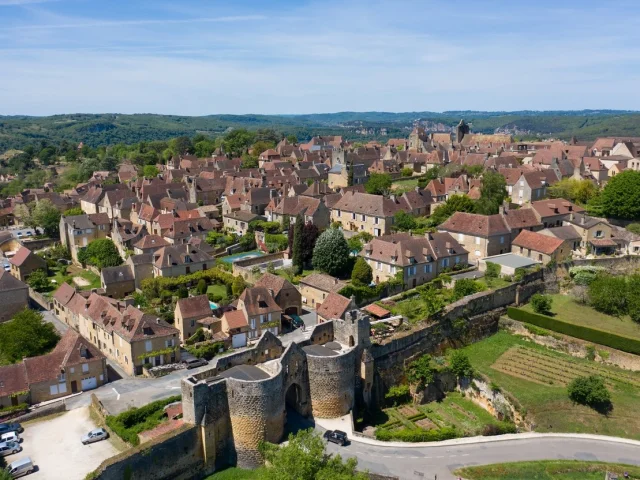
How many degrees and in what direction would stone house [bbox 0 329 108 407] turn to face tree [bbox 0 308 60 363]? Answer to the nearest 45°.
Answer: approximately 135° to its left

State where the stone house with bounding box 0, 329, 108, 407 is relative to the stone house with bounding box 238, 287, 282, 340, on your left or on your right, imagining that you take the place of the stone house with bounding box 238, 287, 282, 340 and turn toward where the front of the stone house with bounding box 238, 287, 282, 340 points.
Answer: on your right

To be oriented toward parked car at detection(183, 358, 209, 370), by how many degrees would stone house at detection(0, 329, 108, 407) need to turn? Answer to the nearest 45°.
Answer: approximately 45° to its left

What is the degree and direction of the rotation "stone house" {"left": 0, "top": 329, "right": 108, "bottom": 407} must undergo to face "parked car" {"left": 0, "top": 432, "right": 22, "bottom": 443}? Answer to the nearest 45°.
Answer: approximately 90° to its right

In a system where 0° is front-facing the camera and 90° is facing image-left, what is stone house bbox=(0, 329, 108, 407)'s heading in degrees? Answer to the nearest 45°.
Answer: approximately 315°

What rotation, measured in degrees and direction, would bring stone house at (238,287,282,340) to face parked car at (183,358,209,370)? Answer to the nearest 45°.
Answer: approximately 90° to its right

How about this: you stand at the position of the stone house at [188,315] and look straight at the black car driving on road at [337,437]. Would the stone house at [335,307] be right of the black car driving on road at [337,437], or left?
left

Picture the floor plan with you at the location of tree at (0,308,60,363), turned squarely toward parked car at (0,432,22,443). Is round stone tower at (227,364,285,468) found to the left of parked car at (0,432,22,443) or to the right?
left

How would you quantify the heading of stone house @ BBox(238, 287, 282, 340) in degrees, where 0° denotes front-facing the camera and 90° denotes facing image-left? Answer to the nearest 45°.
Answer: approximately 315°

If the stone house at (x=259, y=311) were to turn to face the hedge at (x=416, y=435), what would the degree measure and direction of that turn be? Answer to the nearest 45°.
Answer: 0° — it already faces it

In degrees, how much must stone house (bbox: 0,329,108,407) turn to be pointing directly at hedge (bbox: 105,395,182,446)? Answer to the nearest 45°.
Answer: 0° — it already faces it
